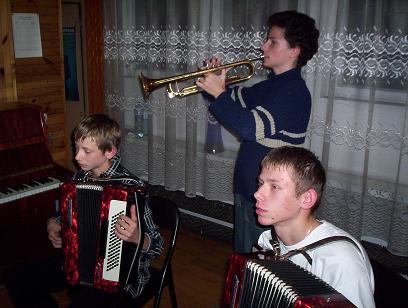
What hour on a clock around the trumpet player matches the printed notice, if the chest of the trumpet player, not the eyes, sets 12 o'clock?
The printed notice is roughly at 1 o'clock from the trumpet player.

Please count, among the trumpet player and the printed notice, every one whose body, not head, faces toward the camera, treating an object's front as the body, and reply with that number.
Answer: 1

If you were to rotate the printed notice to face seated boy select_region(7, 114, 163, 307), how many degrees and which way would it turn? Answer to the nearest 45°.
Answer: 0° — it already faces them

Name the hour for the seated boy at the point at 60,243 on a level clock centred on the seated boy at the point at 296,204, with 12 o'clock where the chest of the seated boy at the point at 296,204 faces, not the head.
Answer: the seated boy at the point at 60,243 is roughly at 2 o'clock from the seated boy at the point at 296,204.

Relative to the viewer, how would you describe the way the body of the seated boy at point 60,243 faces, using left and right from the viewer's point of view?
facing the viewer and to the left of the viewer

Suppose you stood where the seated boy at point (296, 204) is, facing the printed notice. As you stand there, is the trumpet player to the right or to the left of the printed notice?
right

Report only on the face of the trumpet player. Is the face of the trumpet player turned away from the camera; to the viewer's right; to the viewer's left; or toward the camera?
to the viewer's left

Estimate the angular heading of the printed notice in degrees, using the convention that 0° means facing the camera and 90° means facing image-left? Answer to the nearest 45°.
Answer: approximately 0°

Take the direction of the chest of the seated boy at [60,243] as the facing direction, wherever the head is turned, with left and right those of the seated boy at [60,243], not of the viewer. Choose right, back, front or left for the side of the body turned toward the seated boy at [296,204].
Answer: left

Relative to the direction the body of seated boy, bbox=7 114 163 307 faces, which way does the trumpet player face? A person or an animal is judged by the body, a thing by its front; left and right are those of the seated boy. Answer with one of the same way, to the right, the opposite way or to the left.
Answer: to the right

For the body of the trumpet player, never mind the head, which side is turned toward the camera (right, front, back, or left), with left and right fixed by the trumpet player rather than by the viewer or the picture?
left

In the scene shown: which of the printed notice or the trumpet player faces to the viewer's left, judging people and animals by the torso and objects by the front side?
the trumpet player

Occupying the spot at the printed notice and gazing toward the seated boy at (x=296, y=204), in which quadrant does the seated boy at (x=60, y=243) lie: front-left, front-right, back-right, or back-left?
front-right

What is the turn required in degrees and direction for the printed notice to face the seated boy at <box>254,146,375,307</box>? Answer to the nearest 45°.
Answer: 0° — it already faces them

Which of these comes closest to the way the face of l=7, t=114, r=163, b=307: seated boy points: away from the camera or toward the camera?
toward the camera

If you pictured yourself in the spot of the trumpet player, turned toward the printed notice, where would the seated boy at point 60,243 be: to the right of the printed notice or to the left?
left

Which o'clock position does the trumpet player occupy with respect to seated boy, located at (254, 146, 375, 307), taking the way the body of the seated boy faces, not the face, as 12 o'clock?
The trumpet player is roughly at 4 o'clock from the seated boy.
